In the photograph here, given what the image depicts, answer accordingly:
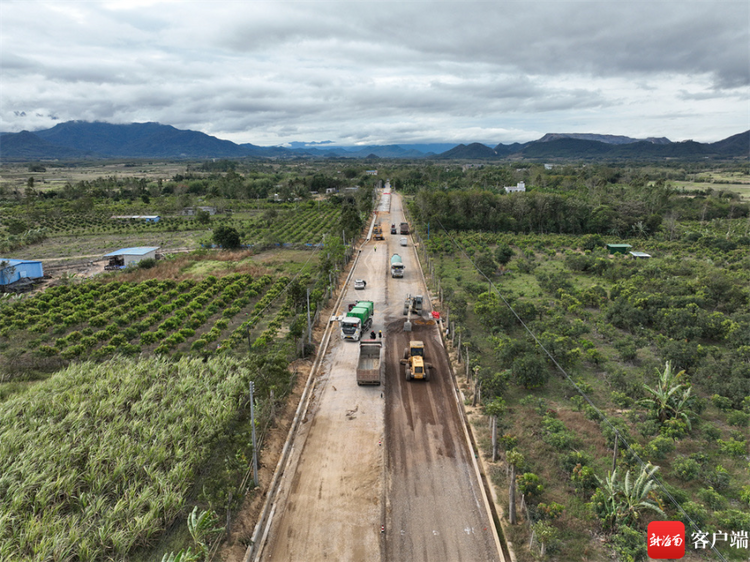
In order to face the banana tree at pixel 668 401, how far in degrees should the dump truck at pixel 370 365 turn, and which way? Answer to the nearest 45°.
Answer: approximately 135° to its right

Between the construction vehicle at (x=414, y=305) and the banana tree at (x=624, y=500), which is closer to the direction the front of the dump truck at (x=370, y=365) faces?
the construction vehicle

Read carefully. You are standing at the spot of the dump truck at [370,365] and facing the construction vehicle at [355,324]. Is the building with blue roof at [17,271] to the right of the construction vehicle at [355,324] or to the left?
left

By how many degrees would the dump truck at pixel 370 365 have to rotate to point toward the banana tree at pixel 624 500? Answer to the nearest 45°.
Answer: approximately 135° to its right

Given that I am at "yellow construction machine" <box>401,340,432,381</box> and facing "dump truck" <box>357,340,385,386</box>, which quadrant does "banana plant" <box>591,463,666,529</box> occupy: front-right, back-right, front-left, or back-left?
back-left

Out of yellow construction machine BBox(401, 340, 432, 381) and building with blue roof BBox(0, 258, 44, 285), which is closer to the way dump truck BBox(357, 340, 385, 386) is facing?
the building with blue roof

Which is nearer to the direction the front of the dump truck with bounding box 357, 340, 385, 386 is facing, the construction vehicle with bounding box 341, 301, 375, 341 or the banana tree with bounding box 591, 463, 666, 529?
the construction vehicle

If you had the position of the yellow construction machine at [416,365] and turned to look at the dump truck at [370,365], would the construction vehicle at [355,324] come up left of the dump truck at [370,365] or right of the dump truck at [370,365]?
right

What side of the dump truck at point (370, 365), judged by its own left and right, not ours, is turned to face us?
back

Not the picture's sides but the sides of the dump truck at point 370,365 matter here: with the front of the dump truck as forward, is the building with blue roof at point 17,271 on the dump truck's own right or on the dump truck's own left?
on the dump truck's own left

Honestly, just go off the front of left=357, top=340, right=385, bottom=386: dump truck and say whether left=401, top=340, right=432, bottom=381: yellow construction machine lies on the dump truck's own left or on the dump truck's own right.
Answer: on the dump truck's own right
